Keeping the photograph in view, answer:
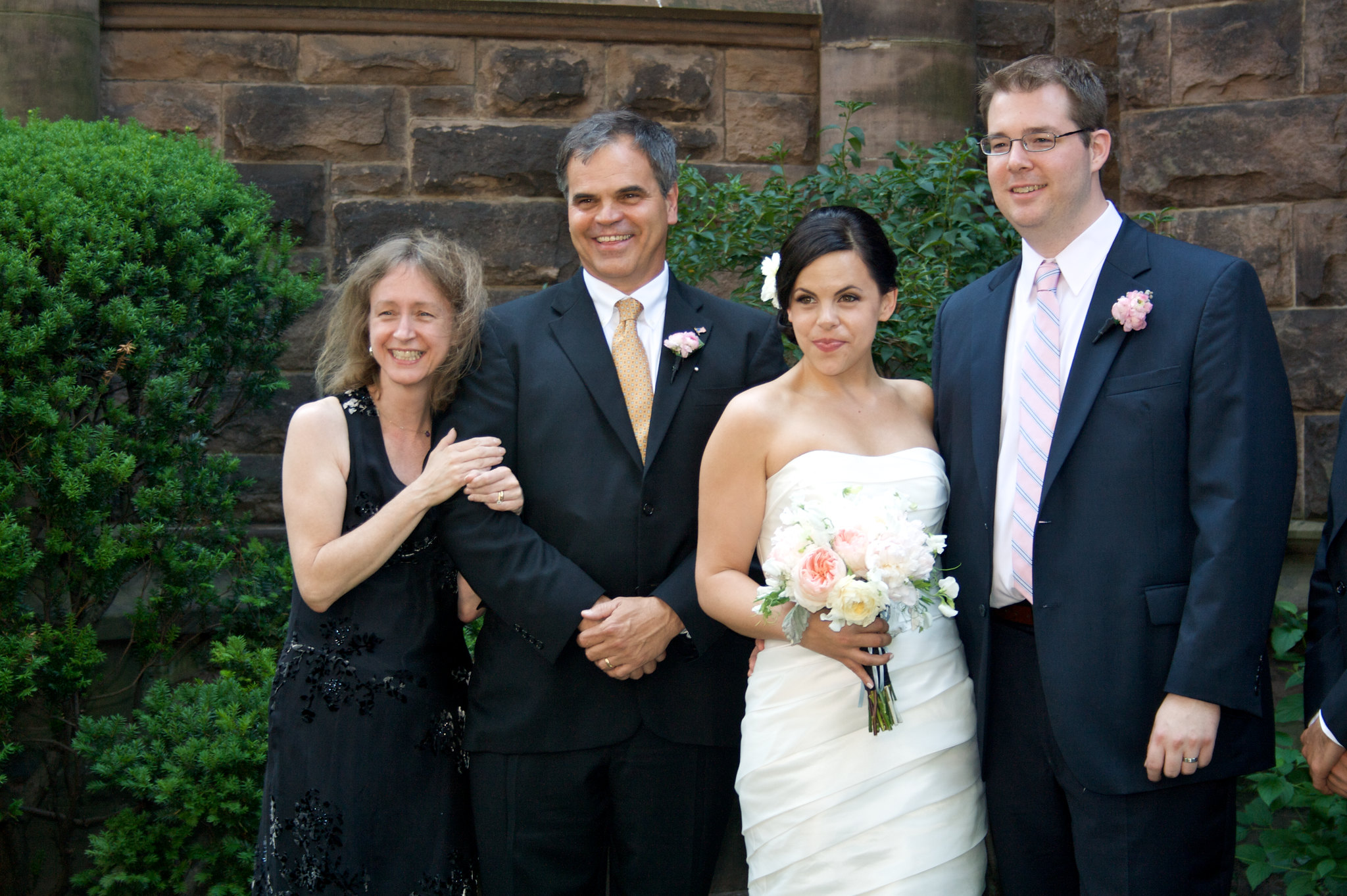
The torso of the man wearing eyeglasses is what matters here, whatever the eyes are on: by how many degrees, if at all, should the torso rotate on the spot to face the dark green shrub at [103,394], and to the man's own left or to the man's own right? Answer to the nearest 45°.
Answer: approximately 45° to the man's own right

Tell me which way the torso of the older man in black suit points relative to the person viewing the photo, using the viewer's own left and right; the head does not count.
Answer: facing the viewer

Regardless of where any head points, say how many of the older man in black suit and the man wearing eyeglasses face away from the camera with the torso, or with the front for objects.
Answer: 0

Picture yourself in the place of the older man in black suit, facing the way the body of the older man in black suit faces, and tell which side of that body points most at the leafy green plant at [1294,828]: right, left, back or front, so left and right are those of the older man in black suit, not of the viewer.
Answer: left

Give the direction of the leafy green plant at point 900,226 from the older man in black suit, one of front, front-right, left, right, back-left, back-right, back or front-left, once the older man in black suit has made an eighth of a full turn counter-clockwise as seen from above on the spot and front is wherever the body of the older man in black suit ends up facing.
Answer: left
